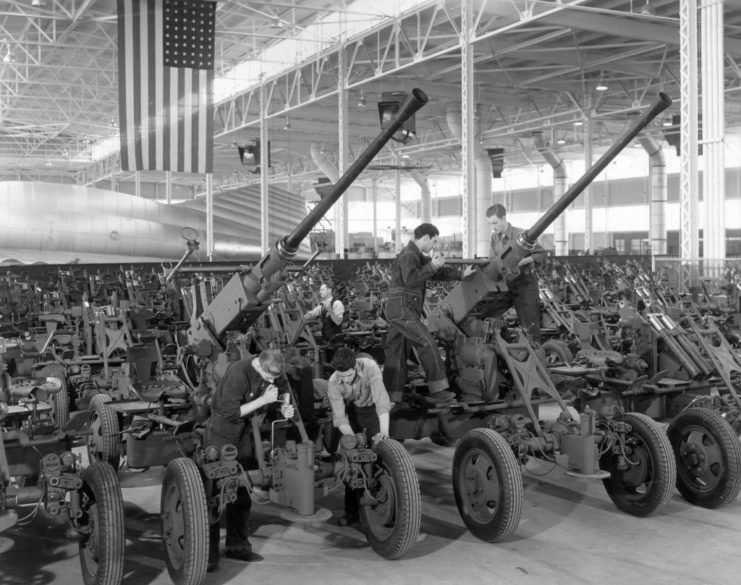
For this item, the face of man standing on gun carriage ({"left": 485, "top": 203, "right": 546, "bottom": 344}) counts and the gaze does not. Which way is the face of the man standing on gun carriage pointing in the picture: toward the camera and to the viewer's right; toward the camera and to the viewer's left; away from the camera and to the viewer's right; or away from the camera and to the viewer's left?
toward the camera and to the viewer's left

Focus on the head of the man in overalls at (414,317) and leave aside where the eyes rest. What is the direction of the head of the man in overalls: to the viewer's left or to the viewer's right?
to the viewer's right

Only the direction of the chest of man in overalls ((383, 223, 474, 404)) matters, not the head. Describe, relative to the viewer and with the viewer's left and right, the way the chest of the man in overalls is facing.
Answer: facing to the right of the viewer

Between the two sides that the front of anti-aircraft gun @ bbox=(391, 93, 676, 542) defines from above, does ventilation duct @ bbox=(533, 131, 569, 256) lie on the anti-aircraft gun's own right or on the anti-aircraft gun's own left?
on the anti-aircraft gun's own left

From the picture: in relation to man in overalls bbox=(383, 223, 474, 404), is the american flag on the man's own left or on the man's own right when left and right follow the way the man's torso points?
on the man's own left

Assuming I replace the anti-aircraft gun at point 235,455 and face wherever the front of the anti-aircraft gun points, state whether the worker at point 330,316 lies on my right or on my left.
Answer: on my left
